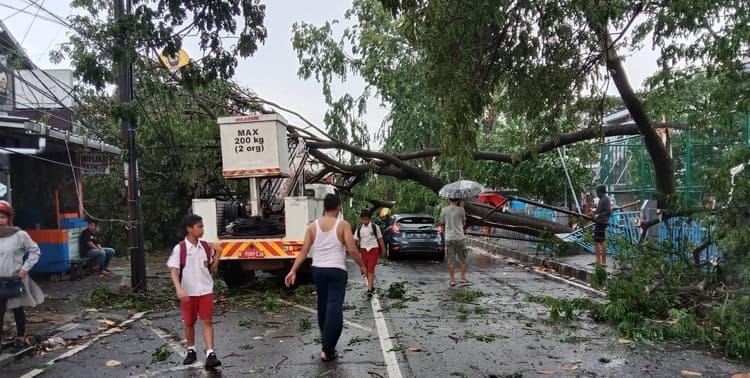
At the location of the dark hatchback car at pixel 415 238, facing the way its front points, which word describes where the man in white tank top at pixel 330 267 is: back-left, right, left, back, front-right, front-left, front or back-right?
back

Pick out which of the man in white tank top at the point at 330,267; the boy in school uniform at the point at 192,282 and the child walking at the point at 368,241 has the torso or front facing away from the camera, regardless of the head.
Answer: the man in white tank top

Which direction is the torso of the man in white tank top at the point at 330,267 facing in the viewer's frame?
away from the camera

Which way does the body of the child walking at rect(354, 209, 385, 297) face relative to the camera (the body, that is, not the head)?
toward the camera

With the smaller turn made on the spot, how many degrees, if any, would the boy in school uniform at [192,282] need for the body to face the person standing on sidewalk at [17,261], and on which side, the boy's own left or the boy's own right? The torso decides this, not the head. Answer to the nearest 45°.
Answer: approximately 135° to the boy's own right

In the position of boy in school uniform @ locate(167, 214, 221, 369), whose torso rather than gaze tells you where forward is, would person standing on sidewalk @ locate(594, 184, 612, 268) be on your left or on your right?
on your left

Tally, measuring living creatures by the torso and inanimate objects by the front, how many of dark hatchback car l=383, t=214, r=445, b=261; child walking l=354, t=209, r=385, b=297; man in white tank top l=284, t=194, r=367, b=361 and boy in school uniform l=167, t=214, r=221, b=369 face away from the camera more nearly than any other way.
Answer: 2

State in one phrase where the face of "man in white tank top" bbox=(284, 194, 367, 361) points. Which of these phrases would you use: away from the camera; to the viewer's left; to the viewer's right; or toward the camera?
away from the camera

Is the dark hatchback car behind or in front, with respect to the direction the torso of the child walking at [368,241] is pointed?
behind

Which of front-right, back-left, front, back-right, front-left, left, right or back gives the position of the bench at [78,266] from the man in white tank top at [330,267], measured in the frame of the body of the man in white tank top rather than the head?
front-left

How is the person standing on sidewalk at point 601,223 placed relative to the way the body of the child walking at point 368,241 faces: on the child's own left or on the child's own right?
on the child's own left

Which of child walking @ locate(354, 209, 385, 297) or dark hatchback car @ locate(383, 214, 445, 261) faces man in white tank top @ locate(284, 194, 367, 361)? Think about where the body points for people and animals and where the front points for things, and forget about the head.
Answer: the child walking

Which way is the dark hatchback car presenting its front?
away from the camera

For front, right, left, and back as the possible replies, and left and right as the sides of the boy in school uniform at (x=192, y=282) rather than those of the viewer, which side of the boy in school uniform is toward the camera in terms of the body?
front

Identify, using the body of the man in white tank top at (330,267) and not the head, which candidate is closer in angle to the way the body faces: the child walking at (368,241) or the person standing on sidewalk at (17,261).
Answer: the child walking

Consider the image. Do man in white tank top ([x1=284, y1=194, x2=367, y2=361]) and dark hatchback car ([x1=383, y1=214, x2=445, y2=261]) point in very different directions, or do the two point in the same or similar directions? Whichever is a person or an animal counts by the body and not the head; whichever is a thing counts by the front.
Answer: same or similar directions
